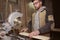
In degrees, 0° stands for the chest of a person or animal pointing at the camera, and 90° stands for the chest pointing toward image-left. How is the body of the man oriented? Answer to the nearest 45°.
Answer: approximately 45°
